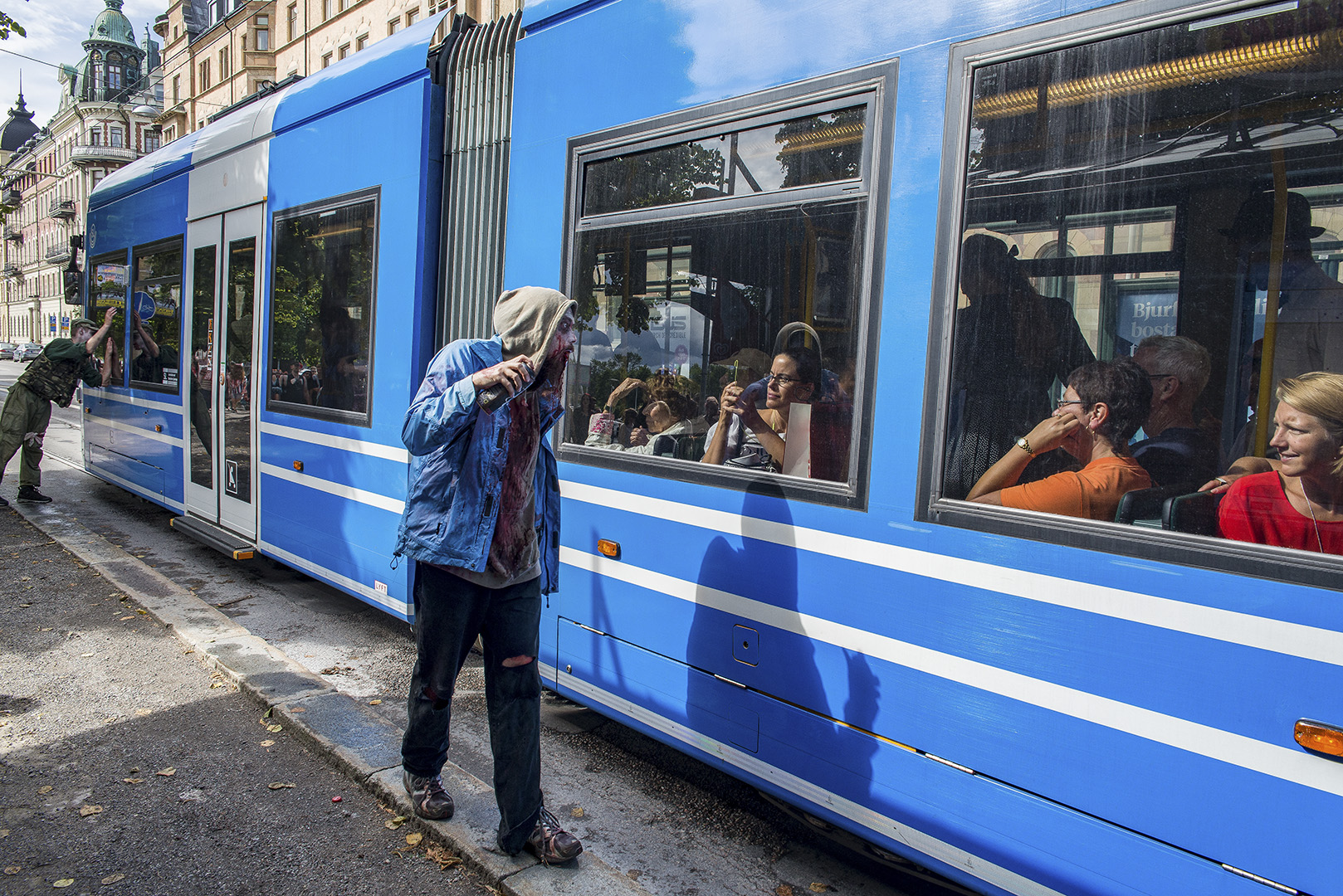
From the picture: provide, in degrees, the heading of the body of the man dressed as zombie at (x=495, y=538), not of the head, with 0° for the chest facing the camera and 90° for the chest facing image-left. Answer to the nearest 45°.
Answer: approximately 315°

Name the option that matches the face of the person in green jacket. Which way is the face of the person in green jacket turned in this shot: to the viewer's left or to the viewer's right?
to the viewer's right

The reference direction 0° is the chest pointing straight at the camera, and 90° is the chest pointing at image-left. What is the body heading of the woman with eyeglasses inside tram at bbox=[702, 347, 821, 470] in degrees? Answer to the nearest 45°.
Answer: approximately 45°

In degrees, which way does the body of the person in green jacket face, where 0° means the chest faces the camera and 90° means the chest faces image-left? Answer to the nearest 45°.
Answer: approximately 270°

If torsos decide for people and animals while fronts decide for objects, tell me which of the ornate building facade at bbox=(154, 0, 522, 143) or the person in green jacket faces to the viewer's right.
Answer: the person in green jacket

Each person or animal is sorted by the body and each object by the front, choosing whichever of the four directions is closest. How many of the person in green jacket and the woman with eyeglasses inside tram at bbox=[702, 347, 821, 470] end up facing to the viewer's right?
1

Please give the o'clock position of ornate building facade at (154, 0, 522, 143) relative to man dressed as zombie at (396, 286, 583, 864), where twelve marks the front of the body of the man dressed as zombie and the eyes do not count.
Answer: The ornate building facade is roughly at 7 o'clock from the man dressed as zombie.

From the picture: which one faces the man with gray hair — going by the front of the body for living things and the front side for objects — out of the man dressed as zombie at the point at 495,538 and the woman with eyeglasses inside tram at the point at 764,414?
the man dressed as zombie

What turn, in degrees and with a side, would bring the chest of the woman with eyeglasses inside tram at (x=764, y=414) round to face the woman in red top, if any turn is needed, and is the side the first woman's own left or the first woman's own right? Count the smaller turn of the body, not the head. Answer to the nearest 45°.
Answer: approximately 90° to the first woman's own left

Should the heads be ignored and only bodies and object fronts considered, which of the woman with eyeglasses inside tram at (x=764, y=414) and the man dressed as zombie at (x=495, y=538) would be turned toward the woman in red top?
the man dressed as zombie
